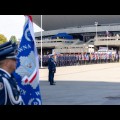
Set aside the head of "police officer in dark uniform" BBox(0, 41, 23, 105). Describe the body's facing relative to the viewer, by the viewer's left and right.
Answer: facing to the right of the viewer

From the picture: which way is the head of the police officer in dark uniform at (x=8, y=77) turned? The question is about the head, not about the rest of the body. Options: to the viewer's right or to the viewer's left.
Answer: to the viewer's right
